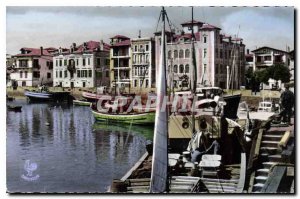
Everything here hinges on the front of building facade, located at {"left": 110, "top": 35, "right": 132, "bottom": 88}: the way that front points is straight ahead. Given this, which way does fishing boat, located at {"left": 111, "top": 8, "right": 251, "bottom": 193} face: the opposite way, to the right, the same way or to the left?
the opposite way

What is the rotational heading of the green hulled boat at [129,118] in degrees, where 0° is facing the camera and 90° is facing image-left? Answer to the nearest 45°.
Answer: approximately 90°

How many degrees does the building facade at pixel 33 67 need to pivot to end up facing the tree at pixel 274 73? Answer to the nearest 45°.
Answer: approximately 135° to its left

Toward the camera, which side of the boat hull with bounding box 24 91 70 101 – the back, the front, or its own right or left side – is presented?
left

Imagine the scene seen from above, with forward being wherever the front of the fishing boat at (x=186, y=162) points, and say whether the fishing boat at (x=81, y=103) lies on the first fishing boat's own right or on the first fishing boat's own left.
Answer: on the first fishing boat's own left

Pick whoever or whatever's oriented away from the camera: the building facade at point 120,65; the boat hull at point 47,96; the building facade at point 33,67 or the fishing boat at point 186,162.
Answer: the fishing boat

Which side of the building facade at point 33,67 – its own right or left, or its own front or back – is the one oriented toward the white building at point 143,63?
left

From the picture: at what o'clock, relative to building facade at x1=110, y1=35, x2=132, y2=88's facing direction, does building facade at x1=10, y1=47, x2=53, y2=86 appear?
building facade at x1=10, y1=47, x2=53, y2=86 is roughly at 3 o'clock from building facade at x1=110, y1=35, x2=132, y2=88.

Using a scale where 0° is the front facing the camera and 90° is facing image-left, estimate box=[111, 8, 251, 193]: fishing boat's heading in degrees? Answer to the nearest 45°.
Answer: approximately 180°
